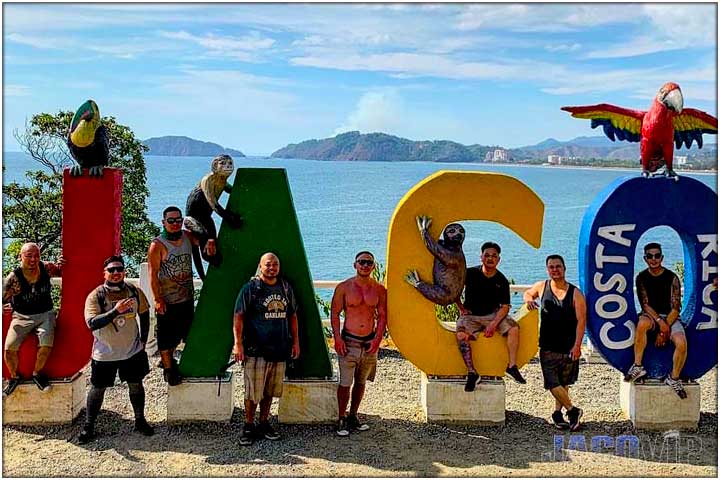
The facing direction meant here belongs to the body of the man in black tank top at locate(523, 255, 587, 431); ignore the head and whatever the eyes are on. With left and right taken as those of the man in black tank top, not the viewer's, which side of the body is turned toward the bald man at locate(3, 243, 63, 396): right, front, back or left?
right

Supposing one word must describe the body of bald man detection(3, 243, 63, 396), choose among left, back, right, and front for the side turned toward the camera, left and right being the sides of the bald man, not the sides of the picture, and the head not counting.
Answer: front

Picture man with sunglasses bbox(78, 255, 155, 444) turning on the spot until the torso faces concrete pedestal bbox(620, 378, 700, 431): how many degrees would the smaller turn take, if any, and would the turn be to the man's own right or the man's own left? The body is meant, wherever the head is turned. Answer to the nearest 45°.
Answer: approximately 90° to the man's own left

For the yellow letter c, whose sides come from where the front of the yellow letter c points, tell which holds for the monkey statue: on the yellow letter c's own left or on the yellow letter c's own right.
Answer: on the yellow letter c's own right

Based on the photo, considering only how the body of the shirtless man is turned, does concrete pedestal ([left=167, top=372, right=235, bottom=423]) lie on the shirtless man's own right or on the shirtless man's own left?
on the shirtless man's own right

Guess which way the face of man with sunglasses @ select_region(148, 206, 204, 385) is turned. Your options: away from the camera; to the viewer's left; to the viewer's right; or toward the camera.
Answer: toward the camera

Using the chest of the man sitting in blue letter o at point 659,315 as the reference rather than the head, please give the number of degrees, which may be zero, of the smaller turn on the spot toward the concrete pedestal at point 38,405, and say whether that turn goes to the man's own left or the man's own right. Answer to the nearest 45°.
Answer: approximately 90° to the man's own right

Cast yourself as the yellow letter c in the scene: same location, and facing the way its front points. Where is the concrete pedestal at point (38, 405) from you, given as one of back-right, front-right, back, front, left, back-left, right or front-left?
right

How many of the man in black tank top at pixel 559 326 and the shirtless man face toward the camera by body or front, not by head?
2

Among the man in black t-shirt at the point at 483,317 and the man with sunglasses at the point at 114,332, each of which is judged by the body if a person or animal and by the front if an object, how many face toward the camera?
2

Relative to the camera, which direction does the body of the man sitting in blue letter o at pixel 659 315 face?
toward the camera

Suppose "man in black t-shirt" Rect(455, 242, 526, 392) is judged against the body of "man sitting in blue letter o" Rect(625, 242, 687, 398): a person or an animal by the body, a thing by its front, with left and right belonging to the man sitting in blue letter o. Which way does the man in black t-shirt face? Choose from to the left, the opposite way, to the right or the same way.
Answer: the same way

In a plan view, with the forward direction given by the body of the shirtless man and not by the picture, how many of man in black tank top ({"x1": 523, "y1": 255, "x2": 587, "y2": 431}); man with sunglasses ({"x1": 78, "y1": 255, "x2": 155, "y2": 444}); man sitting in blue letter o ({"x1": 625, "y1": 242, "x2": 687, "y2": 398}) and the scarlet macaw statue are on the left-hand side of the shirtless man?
3

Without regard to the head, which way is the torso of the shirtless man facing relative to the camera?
toward the camera

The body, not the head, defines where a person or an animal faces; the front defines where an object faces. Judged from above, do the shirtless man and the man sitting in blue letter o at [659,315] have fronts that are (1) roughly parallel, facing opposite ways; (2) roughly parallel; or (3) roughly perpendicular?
roughly parallel
